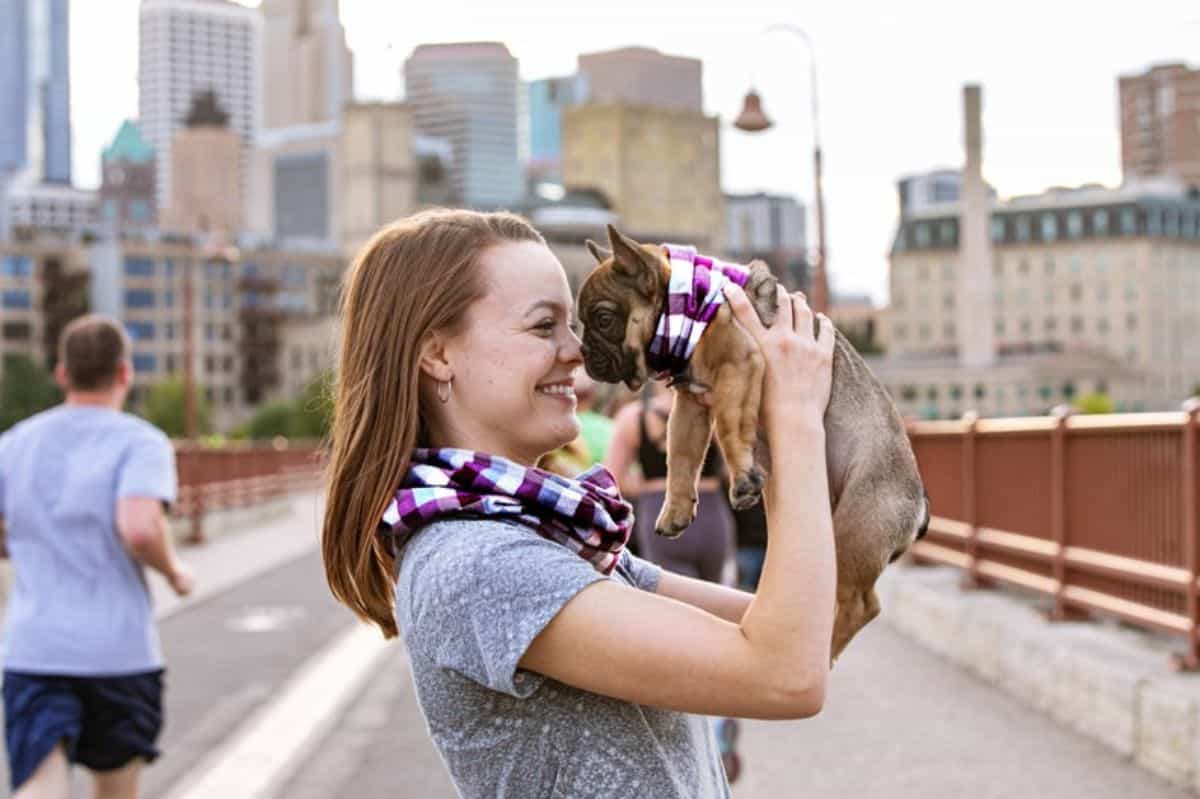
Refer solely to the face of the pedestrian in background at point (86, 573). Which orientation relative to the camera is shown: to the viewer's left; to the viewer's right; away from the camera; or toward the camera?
away from the camera

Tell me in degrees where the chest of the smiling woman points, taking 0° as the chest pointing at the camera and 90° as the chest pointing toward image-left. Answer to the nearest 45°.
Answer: approximately 270°

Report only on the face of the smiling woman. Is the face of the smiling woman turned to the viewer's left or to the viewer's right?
to the viewer's right

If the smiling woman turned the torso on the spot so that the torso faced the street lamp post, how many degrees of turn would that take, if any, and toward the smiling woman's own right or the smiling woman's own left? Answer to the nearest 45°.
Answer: approximately 90° to the smiling woman's own left

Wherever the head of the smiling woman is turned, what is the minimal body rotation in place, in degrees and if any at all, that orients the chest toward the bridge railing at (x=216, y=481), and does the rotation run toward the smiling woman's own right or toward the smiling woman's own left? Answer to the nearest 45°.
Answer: approximately 90° to the smiling woman's own left

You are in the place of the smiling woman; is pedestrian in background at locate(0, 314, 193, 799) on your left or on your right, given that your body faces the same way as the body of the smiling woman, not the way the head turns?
on your left
